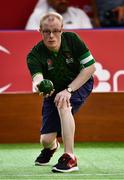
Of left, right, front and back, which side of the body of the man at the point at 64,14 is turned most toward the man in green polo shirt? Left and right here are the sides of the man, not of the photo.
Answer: front

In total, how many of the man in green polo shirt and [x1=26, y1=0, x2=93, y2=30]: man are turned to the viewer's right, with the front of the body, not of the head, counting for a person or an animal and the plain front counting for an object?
0

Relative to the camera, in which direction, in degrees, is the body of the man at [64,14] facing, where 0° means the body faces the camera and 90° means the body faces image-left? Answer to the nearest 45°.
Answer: approximately 0°

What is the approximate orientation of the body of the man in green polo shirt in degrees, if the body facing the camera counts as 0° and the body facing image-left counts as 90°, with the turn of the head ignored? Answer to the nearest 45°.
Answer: approximately 45°

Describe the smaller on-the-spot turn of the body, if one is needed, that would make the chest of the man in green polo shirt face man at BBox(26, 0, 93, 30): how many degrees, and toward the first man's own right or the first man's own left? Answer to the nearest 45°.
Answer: approximately 135° to the first man's own right
